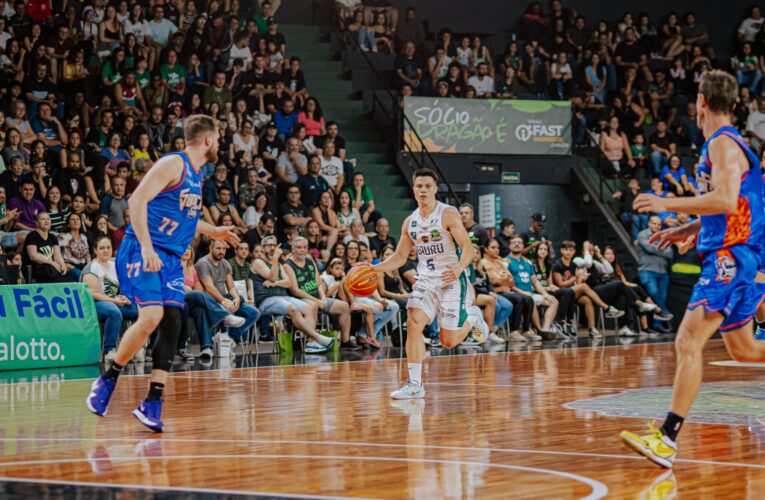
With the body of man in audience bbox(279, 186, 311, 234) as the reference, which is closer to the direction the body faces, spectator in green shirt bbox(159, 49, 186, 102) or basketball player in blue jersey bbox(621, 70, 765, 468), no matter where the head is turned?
the basketball player in blue jersey

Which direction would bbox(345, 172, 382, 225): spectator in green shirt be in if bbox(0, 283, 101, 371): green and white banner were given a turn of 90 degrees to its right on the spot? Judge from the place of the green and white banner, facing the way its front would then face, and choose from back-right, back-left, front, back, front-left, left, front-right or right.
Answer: back-right

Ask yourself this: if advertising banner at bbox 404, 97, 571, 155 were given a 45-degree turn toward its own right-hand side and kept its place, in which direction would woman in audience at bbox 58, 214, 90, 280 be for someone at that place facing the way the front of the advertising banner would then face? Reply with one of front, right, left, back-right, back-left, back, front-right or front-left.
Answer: front

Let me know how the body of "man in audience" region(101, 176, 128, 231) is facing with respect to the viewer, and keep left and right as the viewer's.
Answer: facing the viewer and to the right of the viewer

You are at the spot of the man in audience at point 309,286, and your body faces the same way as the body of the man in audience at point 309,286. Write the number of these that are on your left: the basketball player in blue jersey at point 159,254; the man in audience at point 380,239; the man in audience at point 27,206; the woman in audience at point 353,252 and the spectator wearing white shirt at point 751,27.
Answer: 3

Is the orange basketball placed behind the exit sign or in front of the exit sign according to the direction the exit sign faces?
in front

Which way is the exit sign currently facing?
toward the camera

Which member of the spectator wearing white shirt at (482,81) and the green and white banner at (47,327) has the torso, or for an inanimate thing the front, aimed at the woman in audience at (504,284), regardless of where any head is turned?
the spectator wearing white shirt

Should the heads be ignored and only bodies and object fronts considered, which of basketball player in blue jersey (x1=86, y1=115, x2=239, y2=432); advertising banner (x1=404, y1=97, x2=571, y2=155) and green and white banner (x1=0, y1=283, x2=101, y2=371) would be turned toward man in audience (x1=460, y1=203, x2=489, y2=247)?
the advertising banner

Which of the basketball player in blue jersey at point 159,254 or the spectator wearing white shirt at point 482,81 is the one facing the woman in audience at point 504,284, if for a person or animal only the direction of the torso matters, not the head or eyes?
the spectator wearing white shirt

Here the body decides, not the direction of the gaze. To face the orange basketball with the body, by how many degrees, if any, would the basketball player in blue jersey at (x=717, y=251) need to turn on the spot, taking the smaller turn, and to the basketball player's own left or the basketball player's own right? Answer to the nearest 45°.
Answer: approximately 45° to the basketball player's own right

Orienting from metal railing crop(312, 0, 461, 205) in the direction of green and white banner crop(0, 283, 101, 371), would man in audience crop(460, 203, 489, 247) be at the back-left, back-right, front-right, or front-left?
front-left

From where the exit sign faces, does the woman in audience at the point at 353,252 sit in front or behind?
in front

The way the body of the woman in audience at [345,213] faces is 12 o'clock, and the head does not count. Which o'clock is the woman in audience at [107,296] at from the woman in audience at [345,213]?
the woman in audience at [107,296] is roughly at 1 o'clock from the woman in audience at [345,213].

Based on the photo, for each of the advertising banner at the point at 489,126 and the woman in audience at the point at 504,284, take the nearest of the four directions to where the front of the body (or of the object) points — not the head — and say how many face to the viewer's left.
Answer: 0
